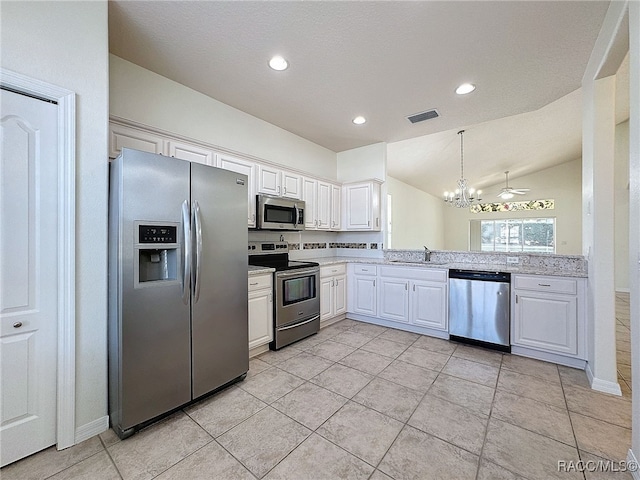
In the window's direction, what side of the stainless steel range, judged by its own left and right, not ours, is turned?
left

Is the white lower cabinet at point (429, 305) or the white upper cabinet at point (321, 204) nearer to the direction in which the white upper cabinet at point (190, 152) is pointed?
the white lower cabinet

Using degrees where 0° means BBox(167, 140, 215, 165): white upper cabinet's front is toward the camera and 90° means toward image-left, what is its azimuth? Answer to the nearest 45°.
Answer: approximately 315°

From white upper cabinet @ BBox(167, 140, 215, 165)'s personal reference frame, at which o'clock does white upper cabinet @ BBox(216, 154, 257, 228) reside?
white upper cabinet @ BBox(216, 154, 257, 228) is roughly at 10 o'clock from white upper cabinet @ BBox(167, 140, 215, 165).

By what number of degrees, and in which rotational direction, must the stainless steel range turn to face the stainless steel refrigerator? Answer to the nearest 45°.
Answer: approximately 90° to its right
